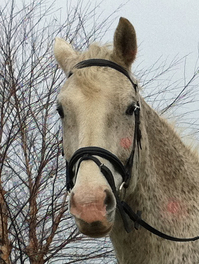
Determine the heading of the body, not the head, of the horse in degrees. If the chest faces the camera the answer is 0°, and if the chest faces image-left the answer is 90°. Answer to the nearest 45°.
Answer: approximately 45°
